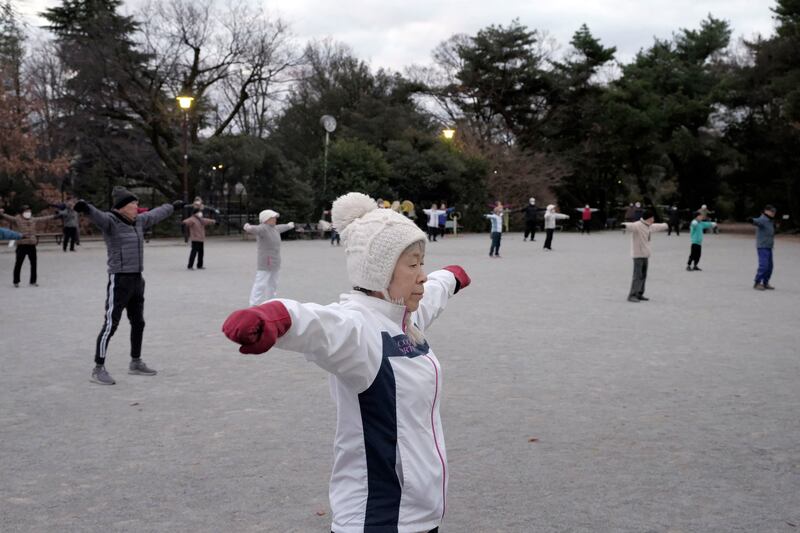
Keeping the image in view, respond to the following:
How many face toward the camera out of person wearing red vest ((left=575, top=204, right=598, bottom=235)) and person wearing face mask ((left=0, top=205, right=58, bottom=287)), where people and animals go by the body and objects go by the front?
2

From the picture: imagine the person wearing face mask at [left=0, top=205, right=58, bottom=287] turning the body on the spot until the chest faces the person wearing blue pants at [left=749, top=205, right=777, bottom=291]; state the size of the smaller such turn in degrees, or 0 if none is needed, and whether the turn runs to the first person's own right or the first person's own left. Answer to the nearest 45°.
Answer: approximately 45° to the first person's own left

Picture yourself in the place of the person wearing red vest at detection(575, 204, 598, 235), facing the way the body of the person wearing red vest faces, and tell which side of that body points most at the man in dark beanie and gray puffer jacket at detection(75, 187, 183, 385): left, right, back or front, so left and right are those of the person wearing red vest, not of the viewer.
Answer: front

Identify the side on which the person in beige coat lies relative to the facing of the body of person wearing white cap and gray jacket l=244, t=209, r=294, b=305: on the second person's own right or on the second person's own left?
on the second person's own left

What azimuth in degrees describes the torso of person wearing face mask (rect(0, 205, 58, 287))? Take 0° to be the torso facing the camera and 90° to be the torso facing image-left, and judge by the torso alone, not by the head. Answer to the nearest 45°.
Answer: approximately 0°

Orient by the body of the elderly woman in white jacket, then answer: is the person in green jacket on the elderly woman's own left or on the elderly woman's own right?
on the elderly woman's own left

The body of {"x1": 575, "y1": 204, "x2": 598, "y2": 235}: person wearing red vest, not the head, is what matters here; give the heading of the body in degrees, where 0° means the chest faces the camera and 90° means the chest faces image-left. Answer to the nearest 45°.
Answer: approximately 0°
